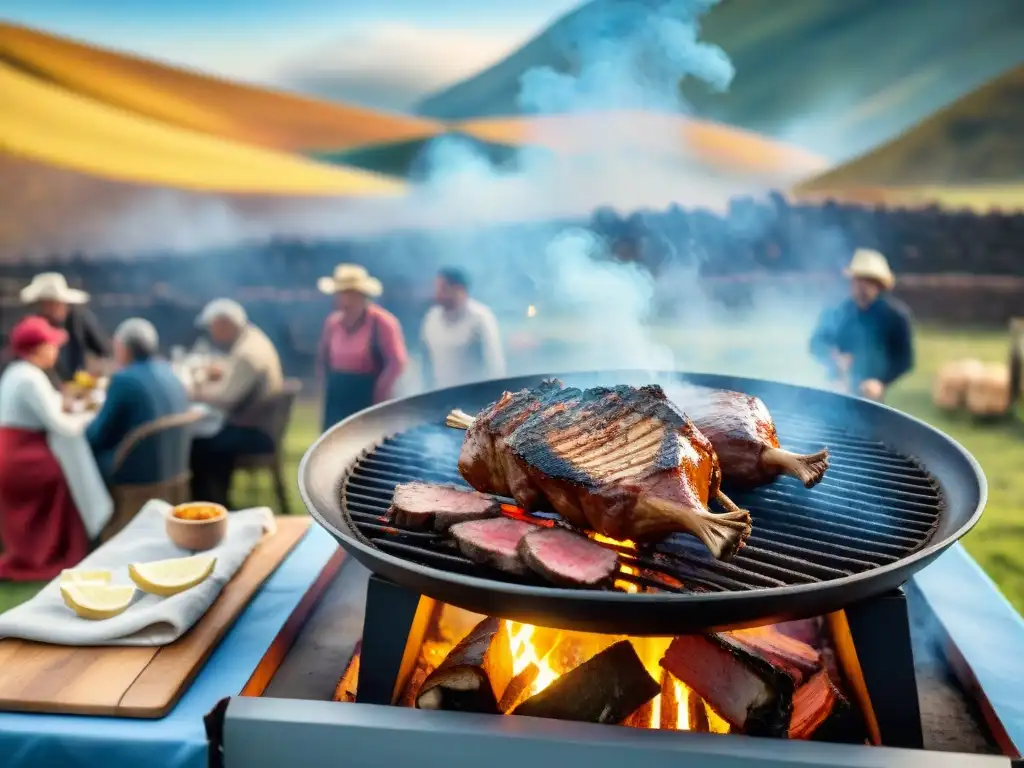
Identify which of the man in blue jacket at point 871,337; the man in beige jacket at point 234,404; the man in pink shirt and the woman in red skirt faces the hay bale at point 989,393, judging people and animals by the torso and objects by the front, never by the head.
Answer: the woman in red skirt

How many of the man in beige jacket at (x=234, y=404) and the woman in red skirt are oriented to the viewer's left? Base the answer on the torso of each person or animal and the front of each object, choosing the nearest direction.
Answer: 1

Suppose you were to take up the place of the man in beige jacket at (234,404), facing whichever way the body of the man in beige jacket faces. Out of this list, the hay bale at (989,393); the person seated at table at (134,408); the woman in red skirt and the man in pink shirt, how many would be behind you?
2

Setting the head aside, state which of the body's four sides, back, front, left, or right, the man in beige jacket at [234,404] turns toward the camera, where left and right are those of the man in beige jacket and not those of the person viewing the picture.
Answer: left

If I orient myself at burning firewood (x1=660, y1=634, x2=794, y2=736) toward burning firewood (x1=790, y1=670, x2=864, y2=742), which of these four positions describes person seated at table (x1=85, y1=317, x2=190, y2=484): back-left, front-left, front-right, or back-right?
back-left

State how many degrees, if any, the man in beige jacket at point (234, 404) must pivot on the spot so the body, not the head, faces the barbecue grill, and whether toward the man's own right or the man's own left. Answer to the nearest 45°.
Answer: approximately 90° to the man's own left

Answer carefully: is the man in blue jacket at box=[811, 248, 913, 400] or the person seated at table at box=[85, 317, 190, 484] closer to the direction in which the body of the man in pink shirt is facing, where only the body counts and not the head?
the person seated at table

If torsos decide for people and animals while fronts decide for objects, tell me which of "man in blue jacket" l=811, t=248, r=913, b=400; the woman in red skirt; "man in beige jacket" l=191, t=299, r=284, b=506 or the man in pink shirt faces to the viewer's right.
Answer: the woman in red skirt

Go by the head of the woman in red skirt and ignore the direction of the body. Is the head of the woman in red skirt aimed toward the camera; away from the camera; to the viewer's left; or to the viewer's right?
to the viewer's right

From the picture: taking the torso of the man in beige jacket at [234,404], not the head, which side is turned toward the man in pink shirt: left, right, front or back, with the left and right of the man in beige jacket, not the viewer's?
back

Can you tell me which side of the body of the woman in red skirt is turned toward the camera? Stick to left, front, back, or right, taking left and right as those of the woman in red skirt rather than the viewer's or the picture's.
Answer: right

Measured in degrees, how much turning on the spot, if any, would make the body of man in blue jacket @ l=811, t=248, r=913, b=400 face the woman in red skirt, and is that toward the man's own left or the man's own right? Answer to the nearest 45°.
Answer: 0° — they already face them
